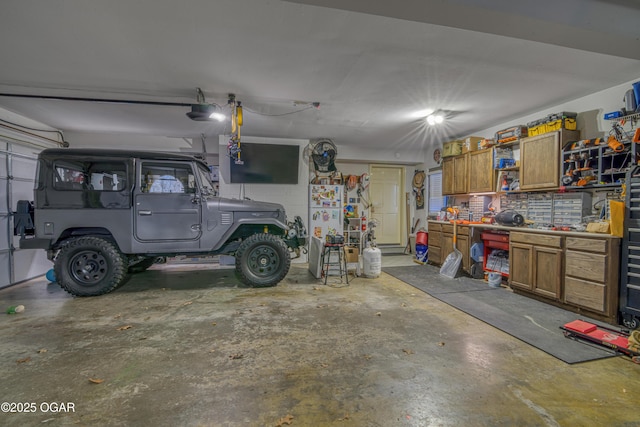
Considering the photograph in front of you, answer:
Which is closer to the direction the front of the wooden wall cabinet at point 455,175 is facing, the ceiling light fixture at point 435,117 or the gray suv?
the gray suv

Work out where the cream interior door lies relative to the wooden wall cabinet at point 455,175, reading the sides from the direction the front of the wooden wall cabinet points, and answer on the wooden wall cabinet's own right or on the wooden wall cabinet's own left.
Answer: on the wooden wall cabinet's own right

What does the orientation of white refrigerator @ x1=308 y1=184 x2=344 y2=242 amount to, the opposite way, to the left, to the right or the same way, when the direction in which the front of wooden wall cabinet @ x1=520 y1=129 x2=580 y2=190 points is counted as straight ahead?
to the left

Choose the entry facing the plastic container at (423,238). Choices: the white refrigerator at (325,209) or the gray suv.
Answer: the gray suv

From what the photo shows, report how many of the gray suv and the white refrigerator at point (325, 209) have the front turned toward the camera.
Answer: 1

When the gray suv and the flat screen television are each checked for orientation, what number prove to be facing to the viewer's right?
1

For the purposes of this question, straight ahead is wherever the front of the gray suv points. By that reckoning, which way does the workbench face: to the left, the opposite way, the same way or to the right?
the opposite way

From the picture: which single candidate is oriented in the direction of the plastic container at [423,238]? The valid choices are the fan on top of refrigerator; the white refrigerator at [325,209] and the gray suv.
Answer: the gray suv

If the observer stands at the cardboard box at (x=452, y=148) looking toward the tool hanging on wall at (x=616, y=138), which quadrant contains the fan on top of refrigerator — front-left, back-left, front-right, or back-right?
back-right

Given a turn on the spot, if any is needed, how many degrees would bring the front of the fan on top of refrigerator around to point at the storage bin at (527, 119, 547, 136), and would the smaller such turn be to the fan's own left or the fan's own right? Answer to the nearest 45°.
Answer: approximately 45° to the fan's own left

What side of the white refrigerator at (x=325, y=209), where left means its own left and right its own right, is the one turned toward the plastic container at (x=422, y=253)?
left

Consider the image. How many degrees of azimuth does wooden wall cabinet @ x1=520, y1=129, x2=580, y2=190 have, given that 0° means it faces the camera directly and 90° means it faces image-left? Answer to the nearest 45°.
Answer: approximately 45°

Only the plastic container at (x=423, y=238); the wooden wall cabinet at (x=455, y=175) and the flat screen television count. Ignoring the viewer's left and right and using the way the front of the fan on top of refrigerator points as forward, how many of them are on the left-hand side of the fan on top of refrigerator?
2
